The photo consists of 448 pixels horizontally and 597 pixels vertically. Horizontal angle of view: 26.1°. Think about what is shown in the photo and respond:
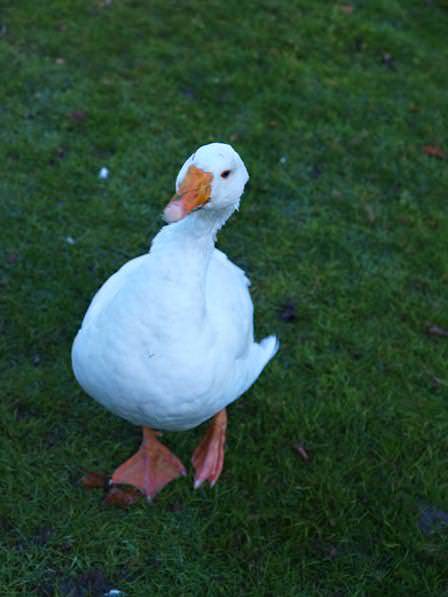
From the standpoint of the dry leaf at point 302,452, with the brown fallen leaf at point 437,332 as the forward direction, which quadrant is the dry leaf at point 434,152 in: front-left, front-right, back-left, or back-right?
front-left

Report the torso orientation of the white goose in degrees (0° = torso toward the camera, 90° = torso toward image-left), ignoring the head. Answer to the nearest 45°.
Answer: approximately 45°

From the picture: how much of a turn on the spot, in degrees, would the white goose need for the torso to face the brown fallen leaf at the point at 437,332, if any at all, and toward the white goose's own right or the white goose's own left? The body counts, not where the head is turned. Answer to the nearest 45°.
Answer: approximately 180°

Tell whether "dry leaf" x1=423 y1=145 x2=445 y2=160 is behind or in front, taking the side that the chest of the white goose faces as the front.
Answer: behind
